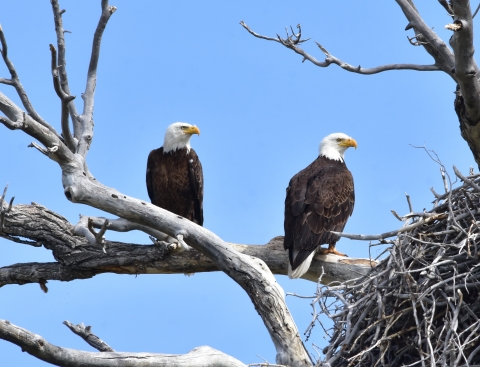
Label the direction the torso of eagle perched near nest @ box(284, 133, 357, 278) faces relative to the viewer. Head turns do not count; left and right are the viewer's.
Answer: facing away from the viewer and to the right of the viewer

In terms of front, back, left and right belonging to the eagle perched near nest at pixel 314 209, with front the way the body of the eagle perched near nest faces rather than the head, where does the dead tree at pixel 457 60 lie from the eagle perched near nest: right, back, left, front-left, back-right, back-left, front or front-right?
right

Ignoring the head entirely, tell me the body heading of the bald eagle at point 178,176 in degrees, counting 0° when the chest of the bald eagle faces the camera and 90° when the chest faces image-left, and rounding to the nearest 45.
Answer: approximately 0°

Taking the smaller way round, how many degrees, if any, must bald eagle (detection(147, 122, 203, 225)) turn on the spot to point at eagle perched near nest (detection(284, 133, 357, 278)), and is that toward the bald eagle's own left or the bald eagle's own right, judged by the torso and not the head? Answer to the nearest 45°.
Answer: approximately 45° to the bald eagle's own left
